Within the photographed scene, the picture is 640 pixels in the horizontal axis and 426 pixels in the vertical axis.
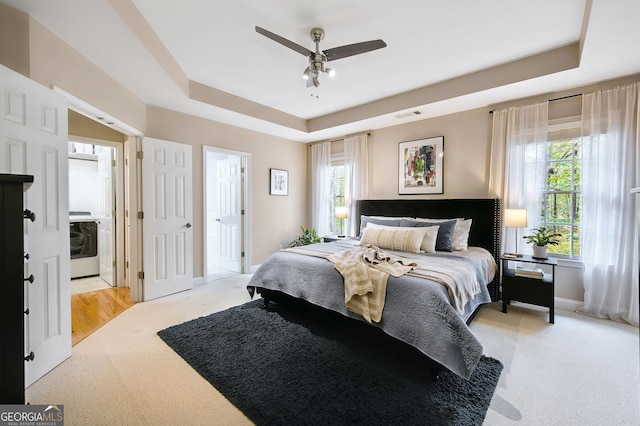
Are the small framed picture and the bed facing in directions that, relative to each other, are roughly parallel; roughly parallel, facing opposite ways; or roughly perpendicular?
roughly perpendicular

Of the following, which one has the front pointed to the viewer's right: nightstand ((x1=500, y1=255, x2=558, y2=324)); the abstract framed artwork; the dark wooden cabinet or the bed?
the dark wooden cabinet

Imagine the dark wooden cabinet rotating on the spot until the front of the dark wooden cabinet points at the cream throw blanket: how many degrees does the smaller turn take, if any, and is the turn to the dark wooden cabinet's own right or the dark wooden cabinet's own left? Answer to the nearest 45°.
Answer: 0° — it already faces it

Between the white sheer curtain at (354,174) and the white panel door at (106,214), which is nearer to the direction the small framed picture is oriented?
the white sheer curtain

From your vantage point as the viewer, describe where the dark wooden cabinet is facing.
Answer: facing to the right of the viewer

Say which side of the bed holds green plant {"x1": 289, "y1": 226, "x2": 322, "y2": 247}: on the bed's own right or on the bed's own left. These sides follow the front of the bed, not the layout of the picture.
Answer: on the bed's own right

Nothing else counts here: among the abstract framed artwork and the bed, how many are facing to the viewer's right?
0

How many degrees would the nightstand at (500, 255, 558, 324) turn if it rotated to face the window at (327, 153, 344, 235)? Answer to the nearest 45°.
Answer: approximately 45° to its right

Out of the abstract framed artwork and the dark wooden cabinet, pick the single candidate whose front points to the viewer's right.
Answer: the dark wooden cabinet

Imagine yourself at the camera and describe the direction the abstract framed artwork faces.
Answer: facing the viewer and to the left of the viewer

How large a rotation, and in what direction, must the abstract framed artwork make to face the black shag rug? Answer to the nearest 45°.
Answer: approximately 45° to its left

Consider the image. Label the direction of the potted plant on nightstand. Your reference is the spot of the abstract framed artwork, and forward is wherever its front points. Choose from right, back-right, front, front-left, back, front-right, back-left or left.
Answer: left
